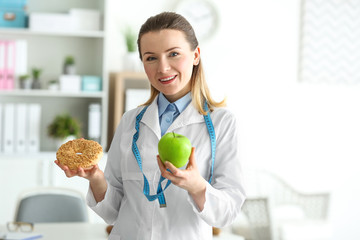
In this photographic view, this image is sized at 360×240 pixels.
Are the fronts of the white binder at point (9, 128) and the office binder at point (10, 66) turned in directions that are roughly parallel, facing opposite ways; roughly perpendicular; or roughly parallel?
roughly parallel

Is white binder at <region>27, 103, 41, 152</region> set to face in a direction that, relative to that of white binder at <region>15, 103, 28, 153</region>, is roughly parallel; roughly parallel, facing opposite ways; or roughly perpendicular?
roughly parallel

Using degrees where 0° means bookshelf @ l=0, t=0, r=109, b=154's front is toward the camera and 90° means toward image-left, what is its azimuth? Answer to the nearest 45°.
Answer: approximately 0°

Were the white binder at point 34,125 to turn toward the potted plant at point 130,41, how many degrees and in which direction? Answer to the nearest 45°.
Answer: approximately 90° to its left

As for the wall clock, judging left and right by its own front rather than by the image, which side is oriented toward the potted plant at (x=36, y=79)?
right

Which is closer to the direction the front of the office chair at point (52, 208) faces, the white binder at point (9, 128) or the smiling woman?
the smiling woman

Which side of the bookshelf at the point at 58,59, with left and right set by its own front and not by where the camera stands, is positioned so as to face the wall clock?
left

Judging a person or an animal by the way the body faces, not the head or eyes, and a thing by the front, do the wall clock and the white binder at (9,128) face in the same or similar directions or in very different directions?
same or similar directions

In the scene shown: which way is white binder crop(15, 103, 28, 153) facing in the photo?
toward the camera

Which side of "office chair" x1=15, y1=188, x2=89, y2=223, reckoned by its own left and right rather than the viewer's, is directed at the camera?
front

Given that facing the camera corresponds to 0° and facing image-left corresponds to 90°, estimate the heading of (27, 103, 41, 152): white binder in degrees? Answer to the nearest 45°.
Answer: approximately 0°
